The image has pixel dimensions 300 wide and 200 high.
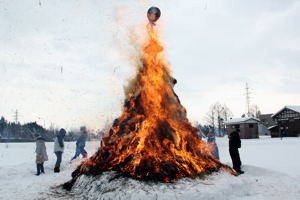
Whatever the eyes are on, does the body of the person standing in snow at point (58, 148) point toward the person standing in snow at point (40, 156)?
no

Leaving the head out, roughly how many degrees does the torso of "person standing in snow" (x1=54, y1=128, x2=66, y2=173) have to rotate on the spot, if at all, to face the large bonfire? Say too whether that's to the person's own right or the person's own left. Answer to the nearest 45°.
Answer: approximately 45° to the person's own right

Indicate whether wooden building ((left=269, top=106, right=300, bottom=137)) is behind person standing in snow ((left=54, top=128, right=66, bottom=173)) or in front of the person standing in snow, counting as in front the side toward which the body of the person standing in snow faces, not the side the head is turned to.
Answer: in front

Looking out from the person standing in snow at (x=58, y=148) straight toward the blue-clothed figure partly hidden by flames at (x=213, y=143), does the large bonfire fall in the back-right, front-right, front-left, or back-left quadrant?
front-right

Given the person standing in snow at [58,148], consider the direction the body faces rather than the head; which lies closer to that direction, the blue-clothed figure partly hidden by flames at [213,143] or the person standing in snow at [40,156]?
the blue-clothed figure partly hidden by flames

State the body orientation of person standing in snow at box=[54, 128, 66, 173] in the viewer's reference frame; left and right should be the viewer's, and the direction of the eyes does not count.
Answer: facing to the right of the viewer

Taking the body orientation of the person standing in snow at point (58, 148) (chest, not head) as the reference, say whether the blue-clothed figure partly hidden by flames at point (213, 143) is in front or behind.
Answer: in front

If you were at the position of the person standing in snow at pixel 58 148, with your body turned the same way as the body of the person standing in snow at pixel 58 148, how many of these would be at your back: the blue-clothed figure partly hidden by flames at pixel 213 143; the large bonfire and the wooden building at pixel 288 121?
0

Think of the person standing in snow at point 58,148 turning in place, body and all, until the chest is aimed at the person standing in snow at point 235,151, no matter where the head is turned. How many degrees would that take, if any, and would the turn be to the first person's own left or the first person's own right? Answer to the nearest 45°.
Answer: approximately 45° to the first person's own right

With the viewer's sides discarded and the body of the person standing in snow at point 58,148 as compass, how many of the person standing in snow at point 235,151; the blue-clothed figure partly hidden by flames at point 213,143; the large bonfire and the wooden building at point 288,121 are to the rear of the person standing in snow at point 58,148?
0
